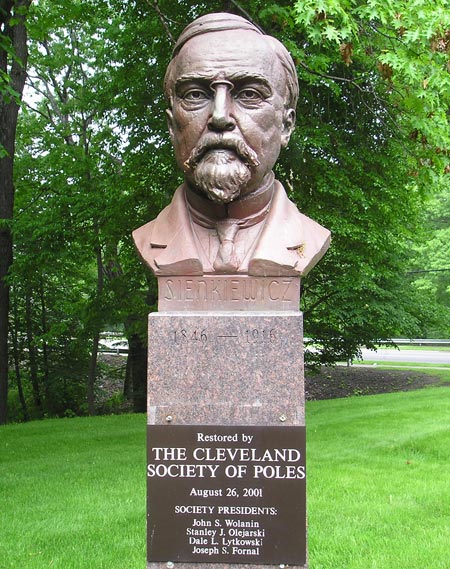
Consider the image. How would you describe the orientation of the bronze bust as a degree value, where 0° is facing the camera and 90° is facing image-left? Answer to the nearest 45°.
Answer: approximately 0°

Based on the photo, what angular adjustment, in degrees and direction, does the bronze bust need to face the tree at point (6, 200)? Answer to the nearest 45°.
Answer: approximately 135° to its right
